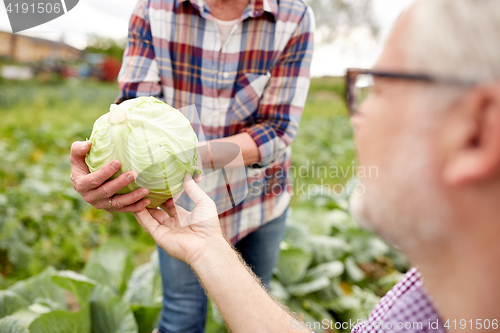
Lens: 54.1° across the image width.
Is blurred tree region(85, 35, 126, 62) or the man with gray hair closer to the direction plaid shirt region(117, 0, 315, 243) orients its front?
the man with gray hair

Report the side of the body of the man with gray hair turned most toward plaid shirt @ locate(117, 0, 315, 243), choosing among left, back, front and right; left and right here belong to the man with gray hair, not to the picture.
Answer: front

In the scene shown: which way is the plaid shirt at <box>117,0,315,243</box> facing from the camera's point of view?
toward the camera

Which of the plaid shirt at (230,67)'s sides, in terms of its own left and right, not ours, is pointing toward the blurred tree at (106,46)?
back

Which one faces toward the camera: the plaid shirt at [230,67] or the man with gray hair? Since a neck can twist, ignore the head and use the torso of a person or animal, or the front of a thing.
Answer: the plaid shirt

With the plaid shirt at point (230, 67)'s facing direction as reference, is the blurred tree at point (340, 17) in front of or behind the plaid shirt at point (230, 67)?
behind

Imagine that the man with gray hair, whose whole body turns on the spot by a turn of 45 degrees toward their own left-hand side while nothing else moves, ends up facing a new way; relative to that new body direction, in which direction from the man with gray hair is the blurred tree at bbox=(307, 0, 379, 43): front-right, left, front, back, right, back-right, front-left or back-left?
right

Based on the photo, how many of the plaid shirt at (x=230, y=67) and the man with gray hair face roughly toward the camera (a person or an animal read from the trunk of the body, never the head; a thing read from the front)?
1

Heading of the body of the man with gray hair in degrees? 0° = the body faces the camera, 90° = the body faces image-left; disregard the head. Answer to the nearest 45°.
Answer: approximately 135°
